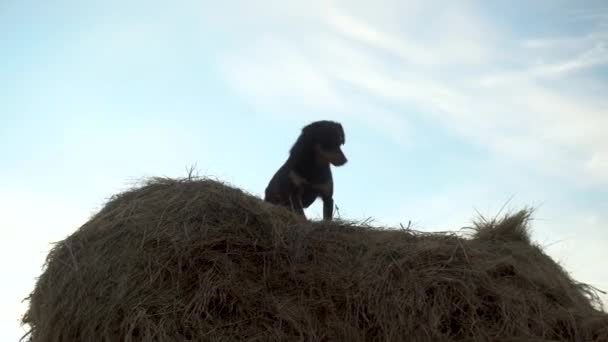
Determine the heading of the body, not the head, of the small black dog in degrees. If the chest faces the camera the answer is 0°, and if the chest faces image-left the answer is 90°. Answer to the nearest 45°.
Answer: approximately 315°
